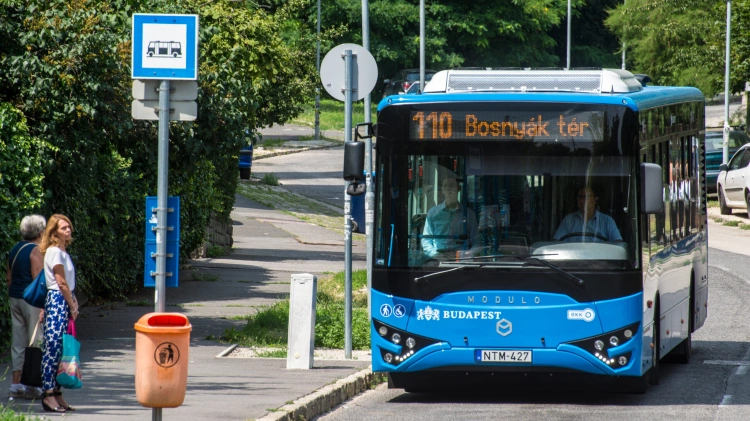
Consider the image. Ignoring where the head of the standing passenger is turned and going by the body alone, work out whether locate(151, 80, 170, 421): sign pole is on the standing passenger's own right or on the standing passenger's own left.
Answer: on the standing passenger's own right

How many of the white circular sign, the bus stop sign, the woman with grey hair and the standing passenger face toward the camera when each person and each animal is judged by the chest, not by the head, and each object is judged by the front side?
2

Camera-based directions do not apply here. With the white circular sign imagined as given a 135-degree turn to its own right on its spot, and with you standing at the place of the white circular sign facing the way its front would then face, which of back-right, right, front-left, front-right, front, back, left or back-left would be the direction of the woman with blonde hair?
right

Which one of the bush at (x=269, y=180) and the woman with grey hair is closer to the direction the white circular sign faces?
the bush
